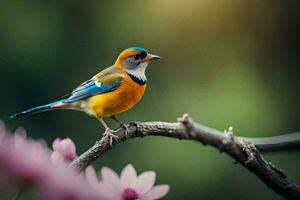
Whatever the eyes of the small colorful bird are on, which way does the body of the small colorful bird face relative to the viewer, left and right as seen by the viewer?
facing to the right of the viewer
